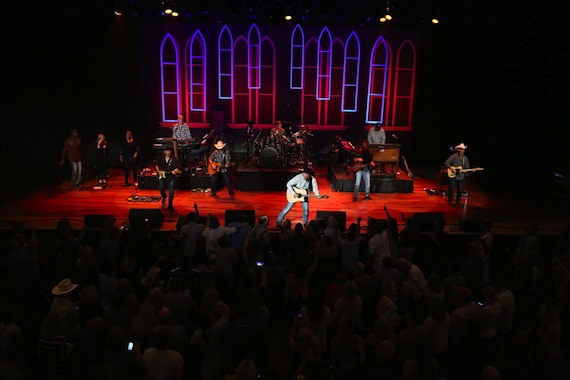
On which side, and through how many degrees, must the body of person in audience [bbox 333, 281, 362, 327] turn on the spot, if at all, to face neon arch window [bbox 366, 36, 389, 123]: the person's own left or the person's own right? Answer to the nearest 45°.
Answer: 0° — they already face it

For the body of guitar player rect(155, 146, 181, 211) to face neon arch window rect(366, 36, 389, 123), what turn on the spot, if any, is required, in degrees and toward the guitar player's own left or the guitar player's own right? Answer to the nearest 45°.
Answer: approximately 135° to the guitar player's own left

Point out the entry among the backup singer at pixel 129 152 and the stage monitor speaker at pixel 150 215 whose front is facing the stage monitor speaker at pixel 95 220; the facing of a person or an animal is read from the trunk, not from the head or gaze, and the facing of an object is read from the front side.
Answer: the backup singer

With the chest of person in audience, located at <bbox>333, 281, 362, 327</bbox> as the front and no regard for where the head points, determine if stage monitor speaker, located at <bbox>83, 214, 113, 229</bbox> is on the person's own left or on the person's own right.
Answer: on the person's own left

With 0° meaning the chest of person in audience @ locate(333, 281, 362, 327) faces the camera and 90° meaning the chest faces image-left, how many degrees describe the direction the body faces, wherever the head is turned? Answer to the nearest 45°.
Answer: approximately 180°

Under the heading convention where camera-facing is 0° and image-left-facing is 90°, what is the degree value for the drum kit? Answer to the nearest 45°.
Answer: approximately 0°

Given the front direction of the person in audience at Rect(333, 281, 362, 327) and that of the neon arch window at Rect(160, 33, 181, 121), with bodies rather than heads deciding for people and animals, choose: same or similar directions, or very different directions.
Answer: very different directions

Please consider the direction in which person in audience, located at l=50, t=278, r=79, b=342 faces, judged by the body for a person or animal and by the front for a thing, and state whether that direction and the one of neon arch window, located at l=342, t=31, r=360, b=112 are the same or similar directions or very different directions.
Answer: very different directions
